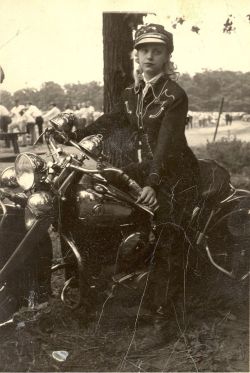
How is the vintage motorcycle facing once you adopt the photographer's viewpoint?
facing the viewer and to the left of the viewer

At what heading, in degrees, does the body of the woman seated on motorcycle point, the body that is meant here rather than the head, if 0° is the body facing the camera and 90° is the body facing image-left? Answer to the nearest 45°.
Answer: approximately 45°

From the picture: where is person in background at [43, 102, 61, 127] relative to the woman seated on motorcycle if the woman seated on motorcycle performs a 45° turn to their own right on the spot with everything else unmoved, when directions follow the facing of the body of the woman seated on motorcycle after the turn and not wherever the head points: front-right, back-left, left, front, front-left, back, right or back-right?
front-right

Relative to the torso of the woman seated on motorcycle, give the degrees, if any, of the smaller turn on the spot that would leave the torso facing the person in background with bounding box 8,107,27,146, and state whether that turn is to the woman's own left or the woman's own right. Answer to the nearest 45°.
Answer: approximately 90° to the woman's own right
